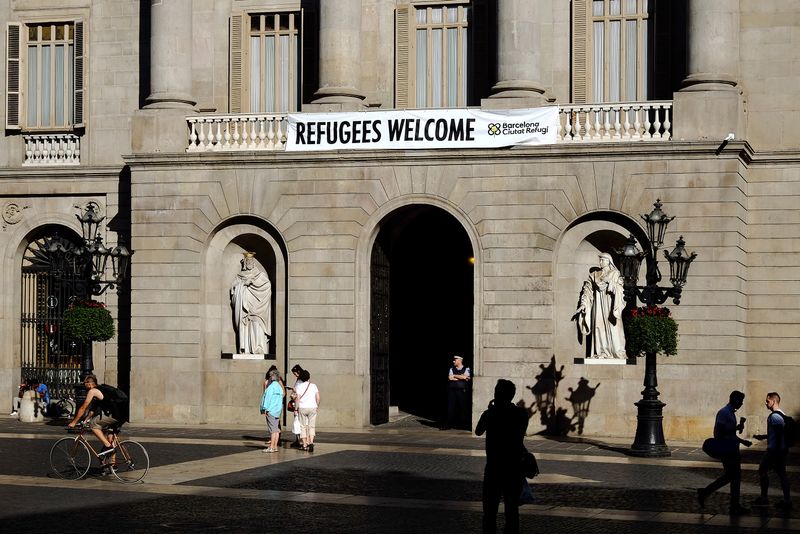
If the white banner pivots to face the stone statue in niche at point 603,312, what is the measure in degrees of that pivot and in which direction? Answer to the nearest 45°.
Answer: approximately 90° to its left

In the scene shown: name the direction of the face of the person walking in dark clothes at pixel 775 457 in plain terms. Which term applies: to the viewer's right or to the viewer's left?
to the viewer's left

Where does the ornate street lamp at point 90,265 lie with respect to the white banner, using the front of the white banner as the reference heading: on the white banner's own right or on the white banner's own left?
on the white banner's own right

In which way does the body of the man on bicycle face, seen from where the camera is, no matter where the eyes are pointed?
to the viewer's left

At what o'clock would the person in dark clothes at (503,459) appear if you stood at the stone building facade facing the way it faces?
The person in dark clothes is roughly at 12 o'clock from the stone building facade.

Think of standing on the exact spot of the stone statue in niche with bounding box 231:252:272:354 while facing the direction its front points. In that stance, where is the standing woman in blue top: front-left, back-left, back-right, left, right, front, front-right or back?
front

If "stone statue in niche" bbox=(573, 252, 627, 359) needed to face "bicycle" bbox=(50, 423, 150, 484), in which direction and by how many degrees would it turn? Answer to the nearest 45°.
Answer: approximately 45° to its right

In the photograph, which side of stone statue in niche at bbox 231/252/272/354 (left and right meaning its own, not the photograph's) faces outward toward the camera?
front

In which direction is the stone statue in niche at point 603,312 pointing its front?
toward the camera

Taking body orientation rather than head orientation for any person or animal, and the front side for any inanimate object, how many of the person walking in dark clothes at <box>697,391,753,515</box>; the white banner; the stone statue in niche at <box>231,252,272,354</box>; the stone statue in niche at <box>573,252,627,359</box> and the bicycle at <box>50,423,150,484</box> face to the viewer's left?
1

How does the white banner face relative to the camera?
toward the camera
